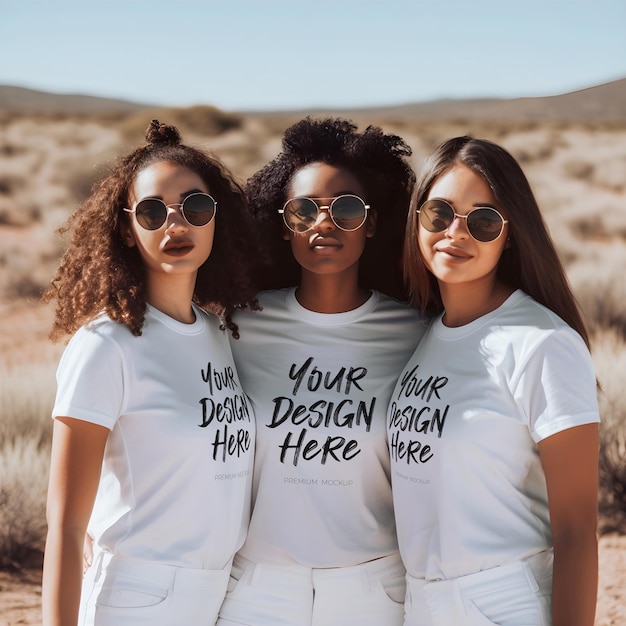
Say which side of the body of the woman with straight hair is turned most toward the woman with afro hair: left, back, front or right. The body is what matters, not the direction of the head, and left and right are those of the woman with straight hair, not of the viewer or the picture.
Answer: right

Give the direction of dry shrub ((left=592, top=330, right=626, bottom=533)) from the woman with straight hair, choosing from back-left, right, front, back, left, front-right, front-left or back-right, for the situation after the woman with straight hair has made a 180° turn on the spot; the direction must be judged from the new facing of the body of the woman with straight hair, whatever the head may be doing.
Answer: front-left

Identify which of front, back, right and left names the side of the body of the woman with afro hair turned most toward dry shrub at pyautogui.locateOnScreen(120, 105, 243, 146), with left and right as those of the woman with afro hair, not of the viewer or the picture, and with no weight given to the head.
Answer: back

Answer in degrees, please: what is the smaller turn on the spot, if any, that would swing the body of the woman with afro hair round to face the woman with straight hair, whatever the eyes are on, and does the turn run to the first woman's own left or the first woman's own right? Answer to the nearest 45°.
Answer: approximately 45° to the first woman's own left

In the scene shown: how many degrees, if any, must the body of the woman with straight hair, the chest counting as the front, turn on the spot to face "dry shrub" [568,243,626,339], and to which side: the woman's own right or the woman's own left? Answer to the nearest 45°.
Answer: approximately 135° to the woman's own right

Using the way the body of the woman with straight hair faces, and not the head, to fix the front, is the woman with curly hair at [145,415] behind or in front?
in front

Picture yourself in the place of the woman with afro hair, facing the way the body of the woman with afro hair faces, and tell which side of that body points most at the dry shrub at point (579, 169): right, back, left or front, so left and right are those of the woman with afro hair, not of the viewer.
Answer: back

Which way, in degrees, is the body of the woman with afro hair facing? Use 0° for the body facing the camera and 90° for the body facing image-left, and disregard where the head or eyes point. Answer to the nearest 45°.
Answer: approximately 0°

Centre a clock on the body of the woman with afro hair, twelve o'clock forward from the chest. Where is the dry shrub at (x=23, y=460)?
The dry shrub is roughly at 5 o'clock from the woman with afro hair.

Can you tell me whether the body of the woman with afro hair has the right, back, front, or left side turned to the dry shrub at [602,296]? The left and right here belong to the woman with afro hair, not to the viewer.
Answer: back

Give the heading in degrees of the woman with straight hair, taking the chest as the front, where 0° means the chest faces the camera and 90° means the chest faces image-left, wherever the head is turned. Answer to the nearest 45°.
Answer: approximately 45°
